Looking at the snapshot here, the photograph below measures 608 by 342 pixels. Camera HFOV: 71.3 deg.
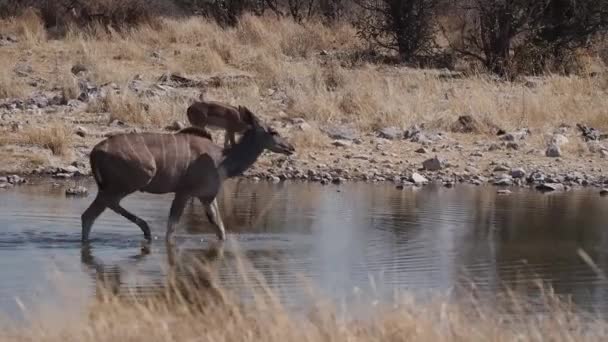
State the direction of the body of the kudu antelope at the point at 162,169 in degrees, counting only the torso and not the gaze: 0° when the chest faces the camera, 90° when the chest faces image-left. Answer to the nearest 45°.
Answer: approximately 270°

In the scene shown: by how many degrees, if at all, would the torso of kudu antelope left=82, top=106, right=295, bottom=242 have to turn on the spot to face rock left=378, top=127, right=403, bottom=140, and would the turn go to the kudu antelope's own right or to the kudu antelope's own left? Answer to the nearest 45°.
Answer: approximately 45° to the kudu antelope's own left
